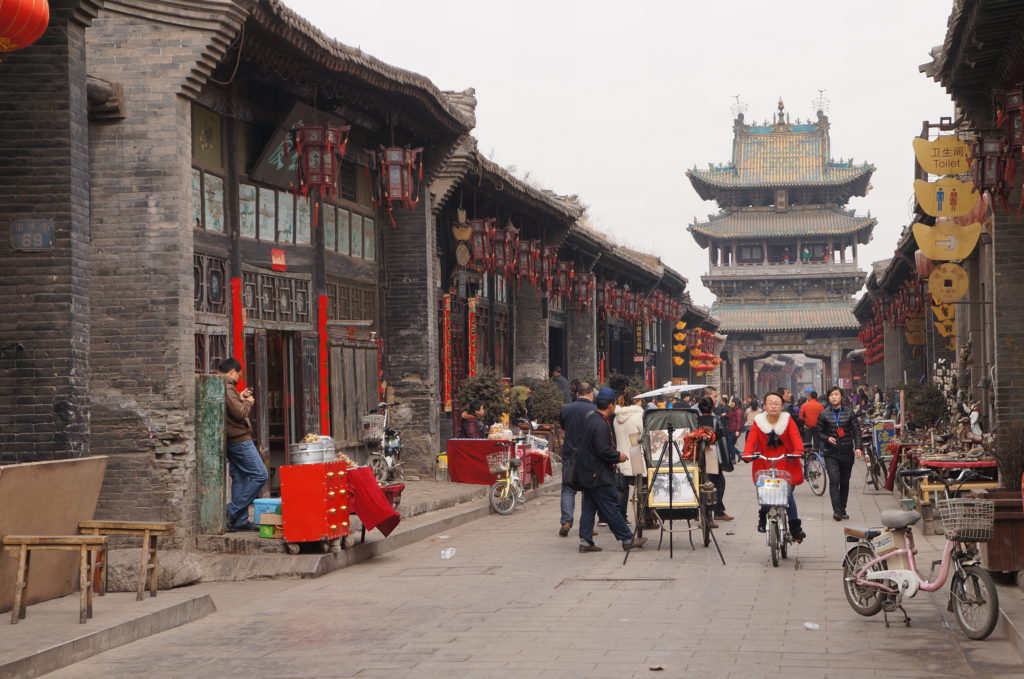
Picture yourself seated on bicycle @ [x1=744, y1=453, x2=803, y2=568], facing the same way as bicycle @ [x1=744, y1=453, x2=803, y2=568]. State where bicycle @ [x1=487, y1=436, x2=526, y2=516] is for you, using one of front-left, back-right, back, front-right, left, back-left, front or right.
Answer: back-right

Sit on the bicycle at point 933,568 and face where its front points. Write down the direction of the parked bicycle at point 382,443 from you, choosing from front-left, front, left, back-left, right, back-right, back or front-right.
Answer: back

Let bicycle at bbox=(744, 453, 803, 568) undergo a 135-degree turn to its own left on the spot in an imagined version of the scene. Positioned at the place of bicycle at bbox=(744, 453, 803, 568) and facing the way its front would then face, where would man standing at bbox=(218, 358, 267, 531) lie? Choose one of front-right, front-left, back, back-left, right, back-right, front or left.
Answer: back-left

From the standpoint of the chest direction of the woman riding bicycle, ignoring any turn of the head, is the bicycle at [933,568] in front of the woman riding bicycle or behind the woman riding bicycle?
in front

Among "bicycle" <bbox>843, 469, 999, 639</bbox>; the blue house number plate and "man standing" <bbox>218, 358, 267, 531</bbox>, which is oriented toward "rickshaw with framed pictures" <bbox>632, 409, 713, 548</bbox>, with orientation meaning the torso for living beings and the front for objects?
the man standing

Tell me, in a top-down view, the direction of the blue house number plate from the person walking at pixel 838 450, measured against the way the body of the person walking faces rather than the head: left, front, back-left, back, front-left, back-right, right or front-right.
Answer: front-right

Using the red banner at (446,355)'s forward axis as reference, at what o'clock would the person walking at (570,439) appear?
The person walking is roughly at 1 o'clock from the red banner.

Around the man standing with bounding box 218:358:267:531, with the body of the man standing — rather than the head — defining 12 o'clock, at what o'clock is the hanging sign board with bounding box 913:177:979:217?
The hanging sign board is roughly at 12 o'clock from the man standing.

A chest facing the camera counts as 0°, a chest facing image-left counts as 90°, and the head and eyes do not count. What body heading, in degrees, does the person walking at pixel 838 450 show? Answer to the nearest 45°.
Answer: approximately 0°
